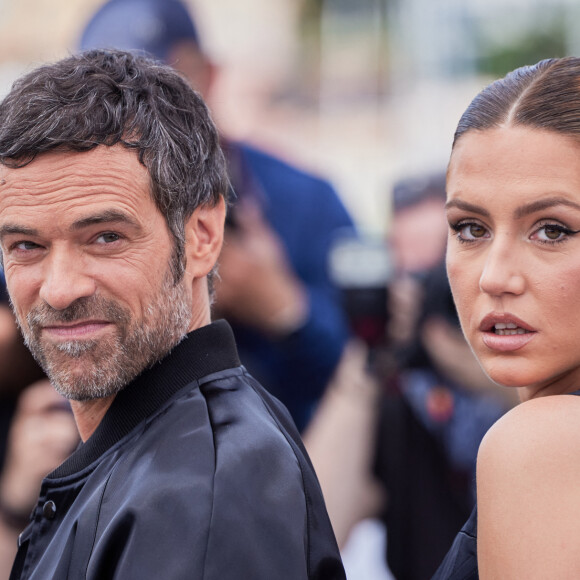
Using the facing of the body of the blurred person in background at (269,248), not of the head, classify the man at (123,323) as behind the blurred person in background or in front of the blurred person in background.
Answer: in front

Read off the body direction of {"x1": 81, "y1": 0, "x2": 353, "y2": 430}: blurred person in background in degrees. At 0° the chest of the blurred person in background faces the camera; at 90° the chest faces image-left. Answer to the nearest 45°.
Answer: approximately 45°

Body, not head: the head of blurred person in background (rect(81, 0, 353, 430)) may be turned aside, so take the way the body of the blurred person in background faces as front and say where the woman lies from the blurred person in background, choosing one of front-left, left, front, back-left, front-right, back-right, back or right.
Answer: front-left
